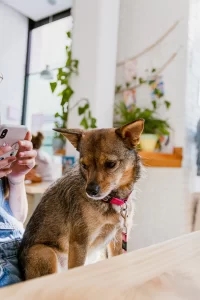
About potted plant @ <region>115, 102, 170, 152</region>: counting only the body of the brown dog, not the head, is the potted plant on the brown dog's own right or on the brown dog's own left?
on the brown dog's own left

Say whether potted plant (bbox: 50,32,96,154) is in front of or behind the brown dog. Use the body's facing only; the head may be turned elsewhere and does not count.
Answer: behind

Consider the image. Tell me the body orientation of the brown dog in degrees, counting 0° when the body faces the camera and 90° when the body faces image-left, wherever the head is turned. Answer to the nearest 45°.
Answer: approximately 315°
